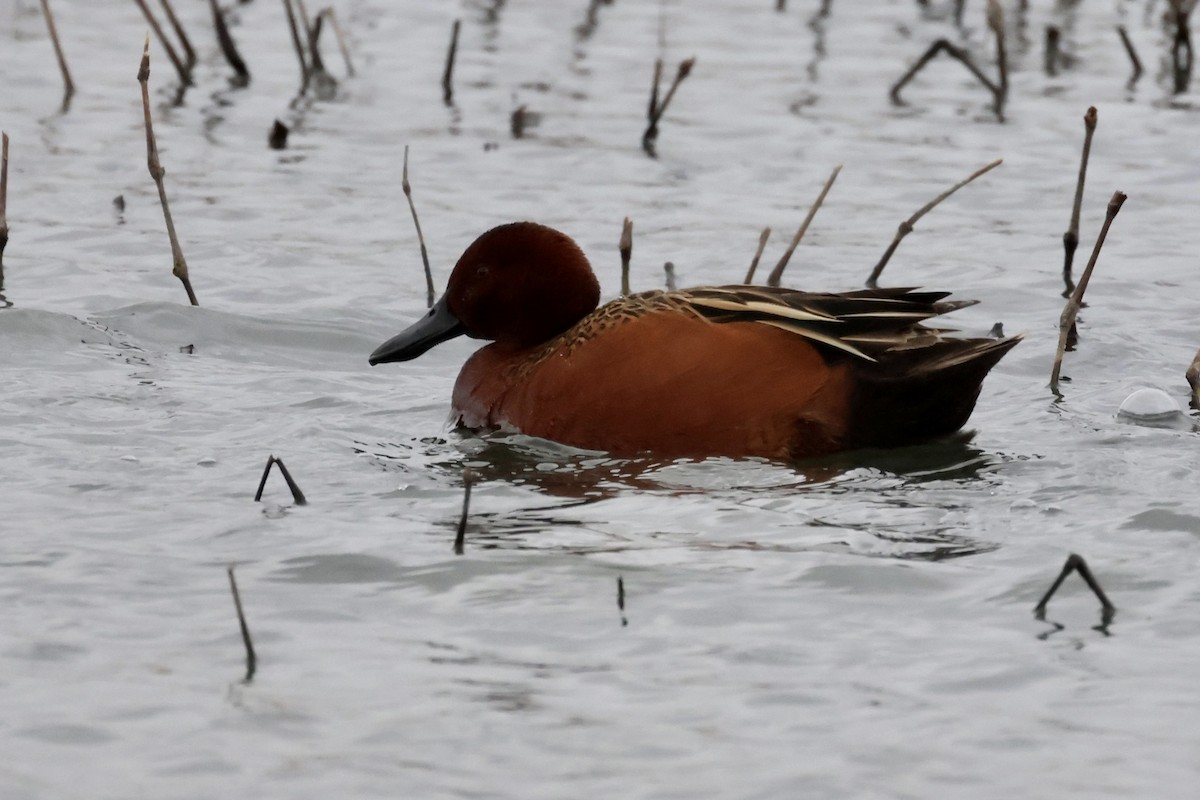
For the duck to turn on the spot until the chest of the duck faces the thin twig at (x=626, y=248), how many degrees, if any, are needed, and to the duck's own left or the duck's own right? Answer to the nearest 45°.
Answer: approximately 90° to the duck's own right

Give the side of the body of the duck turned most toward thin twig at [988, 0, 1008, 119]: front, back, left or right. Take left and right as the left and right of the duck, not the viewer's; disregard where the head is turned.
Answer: right

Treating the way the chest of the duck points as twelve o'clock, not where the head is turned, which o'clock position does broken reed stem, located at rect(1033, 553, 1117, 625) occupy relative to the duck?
The broken reed stem is roughly at 8 o'clock from the duck.

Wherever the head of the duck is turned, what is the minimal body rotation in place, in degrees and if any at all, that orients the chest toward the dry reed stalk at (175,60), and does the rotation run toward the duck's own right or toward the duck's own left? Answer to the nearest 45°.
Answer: approximately 45° to the duck's own right

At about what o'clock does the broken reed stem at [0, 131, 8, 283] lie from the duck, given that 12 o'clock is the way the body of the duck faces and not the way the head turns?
The broken reed stem is roughly at 1 o'clock from the duck.

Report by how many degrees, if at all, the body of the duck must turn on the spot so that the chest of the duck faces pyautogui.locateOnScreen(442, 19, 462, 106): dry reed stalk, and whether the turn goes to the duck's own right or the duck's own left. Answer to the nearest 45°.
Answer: approximately 90° to the duck's own right

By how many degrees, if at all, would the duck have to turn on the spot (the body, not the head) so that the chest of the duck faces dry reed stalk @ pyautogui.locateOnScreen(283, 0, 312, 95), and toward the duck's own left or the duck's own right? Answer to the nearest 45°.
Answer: approximately 45° to the duck's own right

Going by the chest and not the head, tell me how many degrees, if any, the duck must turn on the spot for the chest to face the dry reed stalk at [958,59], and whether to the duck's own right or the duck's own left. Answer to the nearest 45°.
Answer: approximately 90° to the duck's own right

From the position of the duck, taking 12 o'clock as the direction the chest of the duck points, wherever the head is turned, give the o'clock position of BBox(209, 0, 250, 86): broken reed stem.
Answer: The broken reed stem is roughly at 2 o'clock from the duck.

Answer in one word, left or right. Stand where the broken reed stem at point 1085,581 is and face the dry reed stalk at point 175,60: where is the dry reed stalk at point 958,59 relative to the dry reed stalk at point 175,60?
right

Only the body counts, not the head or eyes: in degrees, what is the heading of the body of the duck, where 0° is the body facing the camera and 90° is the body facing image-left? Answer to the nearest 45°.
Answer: approximately 90°

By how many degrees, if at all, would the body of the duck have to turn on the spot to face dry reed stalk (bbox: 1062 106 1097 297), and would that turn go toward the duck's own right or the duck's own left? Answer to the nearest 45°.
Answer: approximately 135° to the duck's own right
